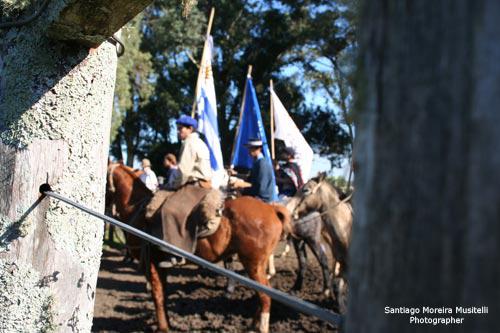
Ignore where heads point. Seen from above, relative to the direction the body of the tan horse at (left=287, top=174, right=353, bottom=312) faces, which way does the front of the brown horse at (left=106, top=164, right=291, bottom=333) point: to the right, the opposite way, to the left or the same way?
the same way

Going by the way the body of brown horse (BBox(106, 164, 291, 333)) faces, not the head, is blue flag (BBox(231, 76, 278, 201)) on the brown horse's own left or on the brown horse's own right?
on the brown horse's own right

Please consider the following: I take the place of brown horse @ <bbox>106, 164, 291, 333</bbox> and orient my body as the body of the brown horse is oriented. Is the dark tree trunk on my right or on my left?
on my left

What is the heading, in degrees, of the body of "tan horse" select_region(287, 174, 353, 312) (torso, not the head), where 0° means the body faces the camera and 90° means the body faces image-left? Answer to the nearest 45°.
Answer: approximately 90°

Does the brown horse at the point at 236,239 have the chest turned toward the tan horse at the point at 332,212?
no

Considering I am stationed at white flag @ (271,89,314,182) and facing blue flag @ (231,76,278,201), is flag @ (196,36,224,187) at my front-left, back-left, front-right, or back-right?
front-left

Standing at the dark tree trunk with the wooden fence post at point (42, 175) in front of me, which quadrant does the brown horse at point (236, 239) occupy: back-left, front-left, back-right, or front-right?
front-right

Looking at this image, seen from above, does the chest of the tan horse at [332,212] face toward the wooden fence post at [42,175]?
no

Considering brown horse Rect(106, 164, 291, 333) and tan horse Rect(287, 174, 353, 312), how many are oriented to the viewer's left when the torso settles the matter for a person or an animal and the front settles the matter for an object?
2

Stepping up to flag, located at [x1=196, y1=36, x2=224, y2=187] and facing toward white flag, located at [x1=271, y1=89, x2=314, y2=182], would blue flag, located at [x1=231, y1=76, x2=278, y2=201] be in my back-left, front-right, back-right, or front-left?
front-left

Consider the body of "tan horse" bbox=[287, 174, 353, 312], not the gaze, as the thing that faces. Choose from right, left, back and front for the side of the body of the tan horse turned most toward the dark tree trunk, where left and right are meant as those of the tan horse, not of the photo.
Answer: left

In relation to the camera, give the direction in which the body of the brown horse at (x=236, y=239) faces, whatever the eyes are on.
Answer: to the viewer's left
